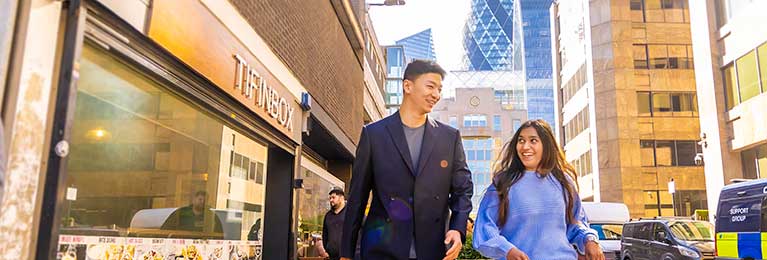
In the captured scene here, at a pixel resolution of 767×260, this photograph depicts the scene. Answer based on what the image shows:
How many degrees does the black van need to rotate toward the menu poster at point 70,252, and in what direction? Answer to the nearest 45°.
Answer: approximately 45° to its right

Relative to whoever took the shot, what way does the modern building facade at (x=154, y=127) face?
facing the viewer and to the right of the viewer

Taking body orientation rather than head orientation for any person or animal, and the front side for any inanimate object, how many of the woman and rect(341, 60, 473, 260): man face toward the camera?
2

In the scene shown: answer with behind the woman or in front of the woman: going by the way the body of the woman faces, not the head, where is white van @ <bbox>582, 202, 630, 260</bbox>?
behind

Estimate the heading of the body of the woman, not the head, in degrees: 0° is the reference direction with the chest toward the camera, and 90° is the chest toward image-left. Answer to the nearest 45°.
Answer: approximately 0°

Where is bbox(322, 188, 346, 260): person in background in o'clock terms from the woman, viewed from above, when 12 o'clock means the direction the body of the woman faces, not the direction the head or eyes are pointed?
The person in background is roughly at 5 o'clock from the woman.

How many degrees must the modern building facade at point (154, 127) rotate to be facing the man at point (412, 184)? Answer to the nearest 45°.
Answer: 0° — it already faces them

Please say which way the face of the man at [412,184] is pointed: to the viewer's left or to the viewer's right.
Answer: to the viewer's right

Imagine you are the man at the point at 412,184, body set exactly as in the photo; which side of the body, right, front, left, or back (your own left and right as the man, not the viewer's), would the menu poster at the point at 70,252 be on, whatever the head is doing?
right

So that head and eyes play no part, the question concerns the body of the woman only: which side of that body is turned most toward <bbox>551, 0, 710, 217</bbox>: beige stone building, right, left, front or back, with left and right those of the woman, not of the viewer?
back
